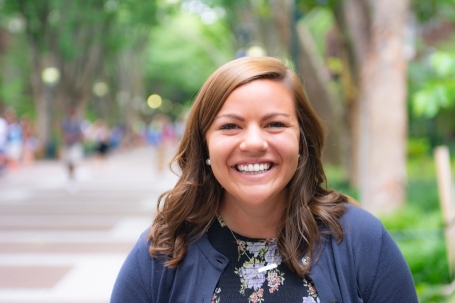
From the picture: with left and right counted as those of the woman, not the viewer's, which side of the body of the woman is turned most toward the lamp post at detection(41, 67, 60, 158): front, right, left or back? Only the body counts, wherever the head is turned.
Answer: back

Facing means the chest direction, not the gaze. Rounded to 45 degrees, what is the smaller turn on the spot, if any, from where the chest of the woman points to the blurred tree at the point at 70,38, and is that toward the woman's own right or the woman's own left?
approximately 180°

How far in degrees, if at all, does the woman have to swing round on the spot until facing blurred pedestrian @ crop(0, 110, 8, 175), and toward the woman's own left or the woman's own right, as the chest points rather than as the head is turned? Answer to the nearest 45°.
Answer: approximately 135° to the woman's own right

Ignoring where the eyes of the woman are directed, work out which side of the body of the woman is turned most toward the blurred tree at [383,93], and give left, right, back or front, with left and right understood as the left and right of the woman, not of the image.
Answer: back

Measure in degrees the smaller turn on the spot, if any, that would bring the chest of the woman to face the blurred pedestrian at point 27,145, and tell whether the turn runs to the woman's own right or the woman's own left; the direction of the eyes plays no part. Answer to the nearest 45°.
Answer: approximately 135° to the woman's own right

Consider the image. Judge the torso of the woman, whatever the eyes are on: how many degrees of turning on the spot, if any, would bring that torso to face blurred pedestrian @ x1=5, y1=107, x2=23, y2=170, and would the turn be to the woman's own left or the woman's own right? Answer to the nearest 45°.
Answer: approximately 135° to the woman's own right

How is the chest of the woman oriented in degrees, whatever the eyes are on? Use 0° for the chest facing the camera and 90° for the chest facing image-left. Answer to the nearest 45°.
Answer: approximately 0°

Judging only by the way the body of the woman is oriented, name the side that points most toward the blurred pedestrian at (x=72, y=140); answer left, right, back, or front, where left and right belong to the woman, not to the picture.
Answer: back
